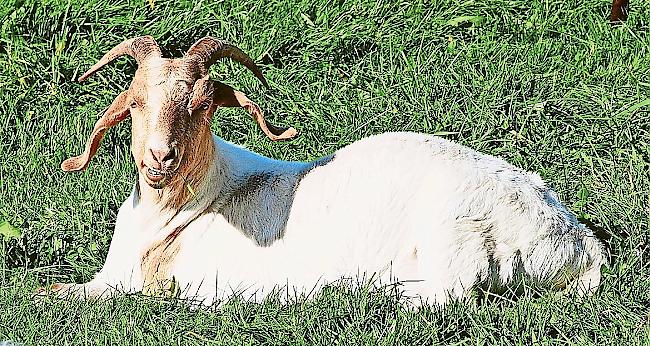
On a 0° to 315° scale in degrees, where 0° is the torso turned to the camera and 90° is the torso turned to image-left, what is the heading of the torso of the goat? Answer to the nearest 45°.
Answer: approximately 90°
